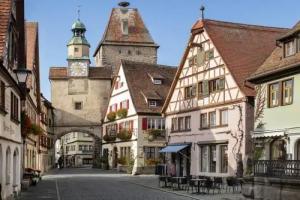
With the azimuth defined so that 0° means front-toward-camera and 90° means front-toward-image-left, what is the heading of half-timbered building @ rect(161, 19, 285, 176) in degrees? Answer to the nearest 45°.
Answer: approximately 45°
